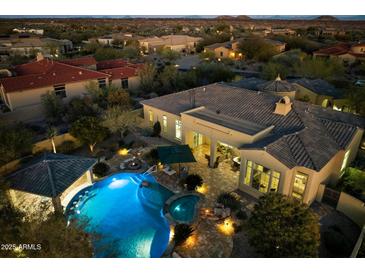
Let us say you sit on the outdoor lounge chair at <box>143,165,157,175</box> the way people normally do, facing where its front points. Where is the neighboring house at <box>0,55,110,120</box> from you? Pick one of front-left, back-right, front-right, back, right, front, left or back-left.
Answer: right

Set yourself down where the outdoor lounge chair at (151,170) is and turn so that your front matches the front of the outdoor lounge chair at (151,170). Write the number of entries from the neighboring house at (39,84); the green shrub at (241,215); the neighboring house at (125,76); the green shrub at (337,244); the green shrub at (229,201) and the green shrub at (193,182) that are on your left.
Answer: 4

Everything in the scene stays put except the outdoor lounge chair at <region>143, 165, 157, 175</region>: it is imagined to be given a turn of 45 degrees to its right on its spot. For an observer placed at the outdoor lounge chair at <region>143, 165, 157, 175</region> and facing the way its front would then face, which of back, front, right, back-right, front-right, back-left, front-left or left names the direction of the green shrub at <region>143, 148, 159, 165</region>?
right

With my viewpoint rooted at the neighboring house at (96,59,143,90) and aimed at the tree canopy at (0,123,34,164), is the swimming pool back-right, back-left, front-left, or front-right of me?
front-left

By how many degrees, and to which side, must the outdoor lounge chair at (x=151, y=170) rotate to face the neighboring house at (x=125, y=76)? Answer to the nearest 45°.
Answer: approximately 135° to its right

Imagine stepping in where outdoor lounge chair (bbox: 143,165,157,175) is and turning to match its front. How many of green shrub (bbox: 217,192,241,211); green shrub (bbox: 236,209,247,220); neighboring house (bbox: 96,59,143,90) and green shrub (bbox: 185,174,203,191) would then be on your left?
3

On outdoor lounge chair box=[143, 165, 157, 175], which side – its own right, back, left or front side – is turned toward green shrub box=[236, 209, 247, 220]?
left

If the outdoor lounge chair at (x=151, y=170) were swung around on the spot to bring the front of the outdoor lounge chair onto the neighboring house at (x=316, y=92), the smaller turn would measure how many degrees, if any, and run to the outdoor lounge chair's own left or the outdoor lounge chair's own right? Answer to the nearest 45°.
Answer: approximately 180°

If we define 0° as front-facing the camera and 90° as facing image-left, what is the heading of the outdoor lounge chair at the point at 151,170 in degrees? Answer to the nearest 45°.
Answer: approximately 45°

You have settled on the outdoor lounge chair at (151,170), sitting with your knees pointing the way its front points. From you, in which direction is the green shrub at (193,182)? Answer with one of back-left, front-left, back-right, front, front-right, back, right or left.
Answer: left

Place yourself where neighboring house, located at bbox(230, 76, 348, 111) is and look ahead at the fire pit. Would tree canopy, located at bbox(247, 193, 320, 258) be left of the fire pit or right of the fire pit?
left

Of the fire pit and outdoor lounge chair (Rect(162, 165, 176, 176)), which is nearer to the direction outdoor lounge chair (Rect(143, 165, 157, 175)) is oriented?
the fire pit

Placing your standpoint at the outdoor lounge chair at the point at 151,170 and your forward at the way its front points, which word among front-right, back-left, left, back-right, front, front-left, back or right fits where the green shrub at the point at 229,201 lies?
left

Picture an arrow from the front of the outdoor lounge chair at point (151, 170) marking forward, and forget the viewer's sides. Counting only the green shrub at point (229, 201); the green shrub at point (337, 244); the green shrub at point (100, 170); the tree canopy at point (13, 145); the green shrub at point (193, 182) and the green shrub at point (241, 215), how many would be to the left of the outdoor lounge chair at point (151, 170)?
4

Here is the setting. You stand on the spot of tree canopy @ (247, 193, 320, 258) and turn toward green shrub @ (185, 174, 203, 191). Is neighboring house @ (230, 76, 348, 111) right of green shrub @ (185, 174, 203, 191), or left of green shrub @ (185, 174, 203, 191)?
right

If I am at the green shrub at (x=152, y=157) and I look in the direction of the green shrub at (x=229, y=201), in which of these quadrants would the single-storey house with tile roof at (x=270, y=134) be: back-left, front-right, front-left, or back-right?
front-left
